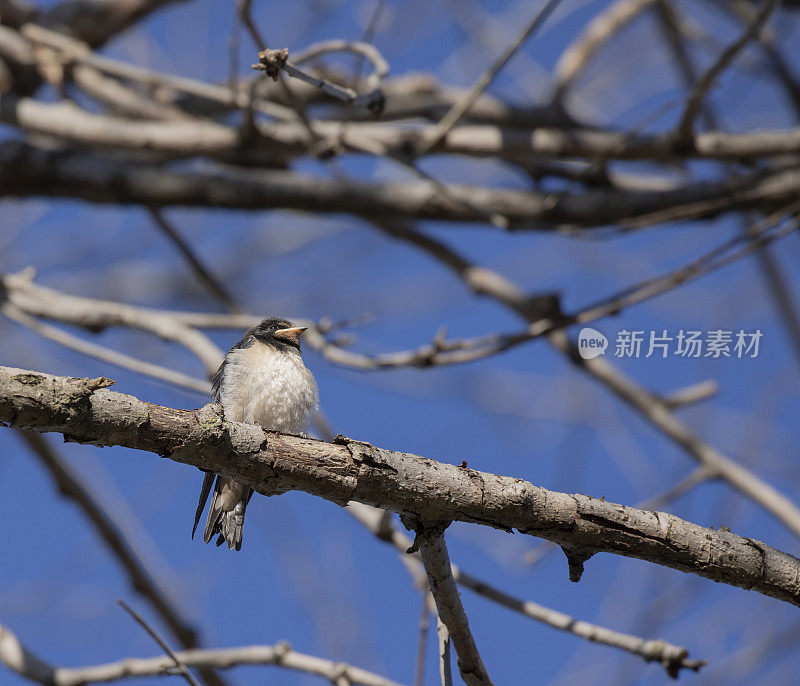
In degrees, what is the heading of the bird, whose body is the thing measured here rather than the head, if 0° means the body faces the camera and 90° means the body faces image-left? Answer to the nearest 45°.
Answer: approximately 315°

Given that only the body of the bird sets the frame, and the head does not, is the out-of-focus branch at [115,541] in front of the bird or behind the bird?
behind
